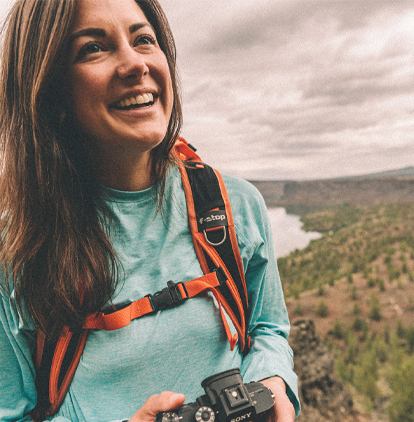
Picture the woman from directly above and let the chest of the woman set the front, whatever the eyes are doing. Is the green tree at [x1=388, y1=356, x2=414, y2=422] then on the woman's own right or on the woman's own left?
on the woman's own left

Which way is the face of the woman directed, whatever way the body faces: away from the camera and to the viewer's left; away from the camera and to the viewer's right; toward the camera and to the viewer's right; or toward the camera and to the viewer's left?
toward the camera and to the viewer's right

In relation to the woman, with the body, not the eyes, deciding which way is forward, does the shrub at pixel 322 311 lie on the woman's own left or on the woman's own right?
on the woman's own left

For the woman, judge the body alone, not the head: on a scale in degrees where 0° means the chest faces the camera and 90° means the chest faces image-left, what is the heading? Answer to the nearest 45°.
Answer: approximately 315°

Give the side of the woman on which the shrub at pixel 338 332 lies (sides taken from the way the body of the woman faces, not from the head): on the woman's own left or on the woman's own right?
on the woman's own left
